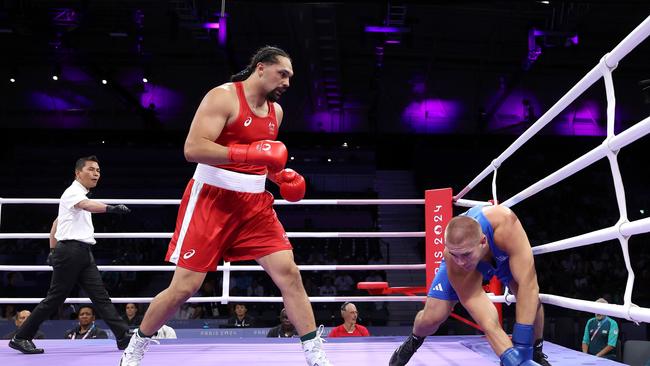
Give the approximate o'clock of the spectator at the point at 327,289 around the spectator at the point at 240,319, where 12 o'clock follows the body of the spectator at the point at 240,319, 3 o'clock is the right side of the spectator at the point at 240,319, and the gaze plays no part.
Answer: the spectator at the point at 327,289 is roughly at 7 o'clock from the spectator at the point at 240,319.

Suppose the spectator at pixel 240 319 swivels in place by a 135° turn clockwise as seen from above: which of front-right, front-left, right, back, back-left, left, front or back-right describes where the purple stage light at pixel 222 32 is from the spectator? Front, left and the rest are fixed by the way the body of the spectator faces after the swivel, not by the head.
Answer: front-right

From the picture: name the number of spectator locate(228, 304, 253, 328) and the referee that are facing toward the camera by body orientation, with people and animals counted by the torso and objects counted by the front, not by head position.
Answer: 1

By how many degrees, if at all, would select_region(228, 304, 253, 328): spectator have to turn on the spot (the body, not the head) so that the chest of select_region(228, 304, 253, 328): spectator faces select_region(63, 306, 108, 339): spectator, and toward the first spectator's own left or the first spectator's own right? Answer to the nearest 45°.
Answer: approximately 45° to the first spectator's own right

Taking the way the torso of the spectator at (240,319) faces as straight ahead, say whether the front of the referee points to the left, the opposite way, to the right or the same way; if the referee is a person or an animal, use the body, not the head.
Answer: to the left

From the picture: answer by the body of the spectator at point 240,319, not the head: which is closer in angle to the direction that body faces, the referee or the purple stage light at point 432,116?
the referee

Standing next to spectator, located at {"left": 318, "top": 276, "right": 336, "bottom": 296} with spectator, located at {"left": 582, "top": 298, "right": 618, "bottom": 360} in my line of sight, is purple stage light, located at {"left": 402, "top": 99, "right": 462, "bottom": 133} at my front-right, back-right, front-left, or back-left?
back-left

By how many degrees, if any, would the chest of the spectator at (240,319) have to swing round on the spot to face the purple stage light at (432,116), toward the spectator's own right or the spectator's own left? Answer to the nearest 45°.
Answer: approximately 135° to the spectator's own left

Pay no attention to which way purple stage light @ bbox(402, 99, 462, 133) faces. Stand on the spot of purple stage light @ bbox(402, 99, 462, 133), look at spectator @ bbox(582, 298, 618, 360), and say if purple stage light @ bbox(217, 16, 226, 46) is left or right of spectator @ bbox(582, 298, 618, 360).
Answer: right

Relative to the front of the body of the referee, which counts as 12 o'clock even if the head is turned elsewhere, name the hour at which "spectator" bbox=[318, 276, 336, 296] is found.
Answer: The spectator is roughly at 10 o'clock from the referee.

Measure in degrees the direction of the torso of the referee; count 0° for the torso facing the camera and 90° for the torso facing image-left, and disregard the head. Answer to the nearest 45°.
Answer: approximately 270°

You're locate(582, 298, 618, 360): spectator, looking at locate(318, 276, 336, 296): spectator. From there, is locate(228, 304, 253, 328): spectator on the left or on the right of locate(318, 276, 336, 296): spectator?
left

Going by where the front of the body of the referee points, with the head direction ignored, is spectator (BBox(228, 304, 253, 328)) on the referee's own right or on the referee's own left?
on the referee's own left
